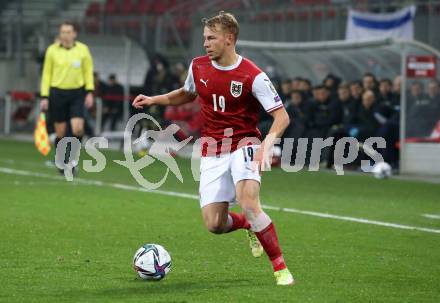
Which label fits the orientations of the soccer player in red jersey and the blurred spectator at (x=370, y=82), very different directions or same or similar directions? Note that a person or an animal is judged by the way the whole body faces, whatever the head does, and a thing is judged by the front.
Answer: same or similar directions

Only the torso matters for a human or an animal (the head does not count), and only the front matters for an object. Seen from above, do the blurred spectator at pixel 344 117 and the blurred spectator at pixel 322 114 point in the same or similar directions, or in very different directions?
same or similar directions

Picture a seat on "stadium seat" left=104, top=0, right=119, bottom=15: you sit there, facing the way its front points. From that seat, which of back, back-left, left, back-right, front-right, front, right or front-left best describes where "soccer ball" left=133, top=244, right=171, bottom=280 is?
front

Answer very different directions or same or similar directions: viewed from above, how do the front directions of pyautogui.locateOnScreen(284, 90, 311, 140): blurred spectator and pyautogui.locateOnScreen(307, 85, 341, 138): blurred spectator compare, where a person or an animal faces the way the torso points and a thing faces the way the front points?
same or similar directions

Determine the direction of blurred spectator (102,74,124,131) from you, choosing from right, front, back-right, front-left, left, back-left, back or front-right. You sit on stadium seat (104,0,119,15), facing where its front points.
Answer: front

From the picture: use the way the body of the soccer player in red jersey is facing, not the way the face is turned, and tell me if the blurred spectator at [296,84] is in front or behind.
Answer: behind

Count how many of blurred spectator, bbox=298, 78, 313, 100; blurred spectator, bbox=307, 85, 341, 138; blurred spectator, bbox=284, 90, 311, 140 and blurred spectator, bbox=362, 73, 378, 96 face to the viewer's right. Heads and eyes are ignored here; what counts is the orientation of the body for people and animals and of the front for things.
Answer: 0

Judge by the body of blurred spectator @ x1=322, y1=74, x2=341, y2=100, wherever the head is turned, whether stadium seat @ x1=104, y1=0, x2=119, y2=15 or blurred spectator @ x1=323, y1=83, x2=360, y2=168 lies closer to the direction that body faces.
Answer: the blurred spectator

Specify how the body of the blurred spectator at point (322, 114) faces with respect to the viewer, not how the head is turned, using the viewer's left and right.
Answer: facing the viewer and to the left of the viewer

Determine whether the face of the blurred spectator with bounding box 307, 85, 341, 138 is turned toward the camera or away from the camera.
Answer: toward the camera

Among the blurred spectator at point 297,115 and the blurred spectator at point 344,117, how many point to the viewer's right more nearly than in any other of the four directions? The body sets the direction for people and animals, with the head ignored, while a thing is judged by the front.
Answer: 0

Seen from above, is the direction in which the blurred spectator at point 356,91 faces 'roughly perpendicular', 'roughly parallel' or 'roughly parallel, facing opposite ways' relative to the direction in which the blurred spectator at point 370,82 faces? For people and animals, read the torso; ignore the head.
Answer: roughly parallel
